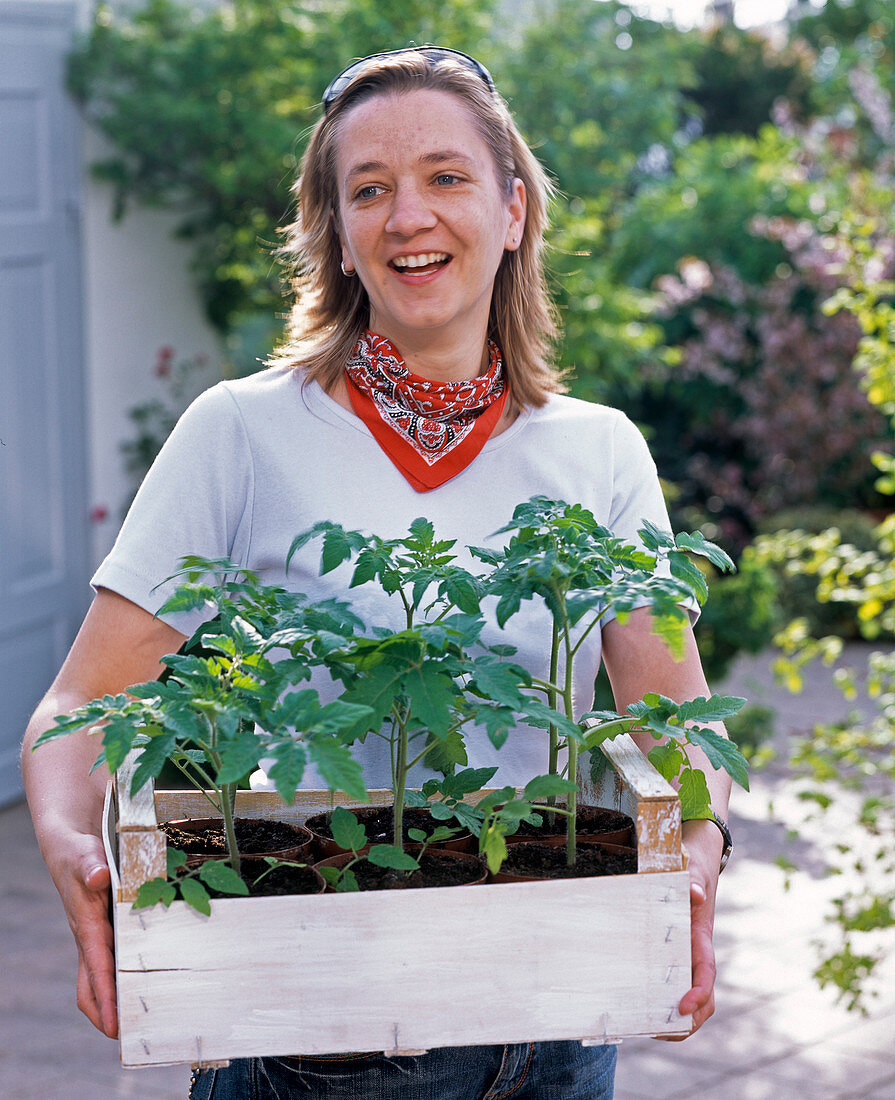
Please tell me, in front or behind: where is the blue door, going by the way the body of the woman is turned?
behind

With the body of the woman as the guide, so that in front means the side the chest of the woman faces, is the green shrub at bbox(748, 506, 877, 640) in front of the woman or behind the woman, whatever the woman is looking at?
behind

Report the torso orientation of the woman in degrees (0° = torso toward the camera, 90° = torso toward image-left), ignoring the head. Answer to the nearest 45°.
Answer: approximately 0°
